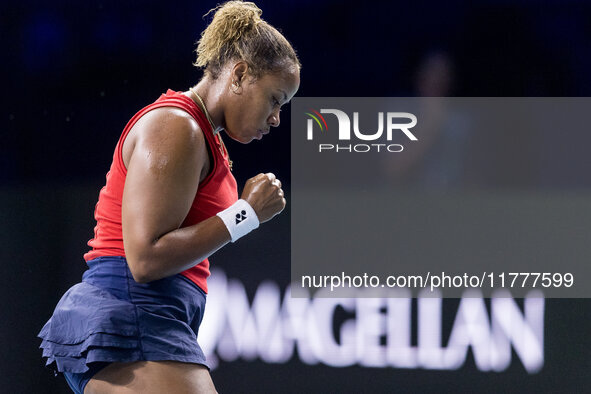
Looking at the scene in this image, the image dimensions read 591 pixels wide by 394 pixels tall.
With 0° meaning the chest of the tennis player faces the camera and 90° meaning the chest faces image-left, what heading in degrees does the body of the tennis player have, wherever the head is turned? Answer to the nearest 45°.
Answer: approximately 270°

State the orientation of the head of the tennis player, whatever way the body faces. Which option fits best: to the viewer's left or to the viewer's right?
to the viewer's right
